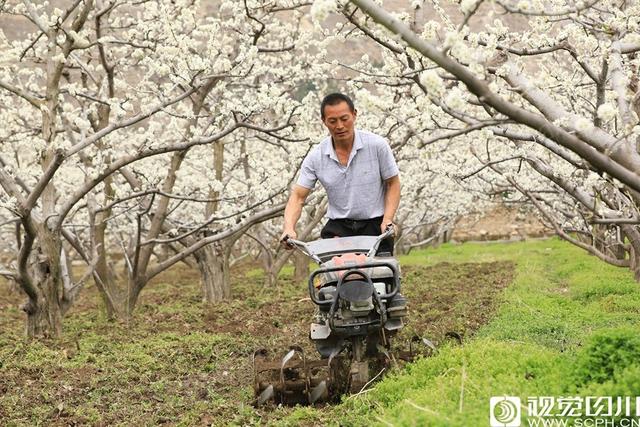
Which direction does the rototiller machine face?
toward the camera

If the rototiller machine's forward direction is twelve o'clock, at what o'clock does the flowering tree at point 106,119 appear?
The flowering tree is roughly at 5 o'clock from the rototiller machine.
